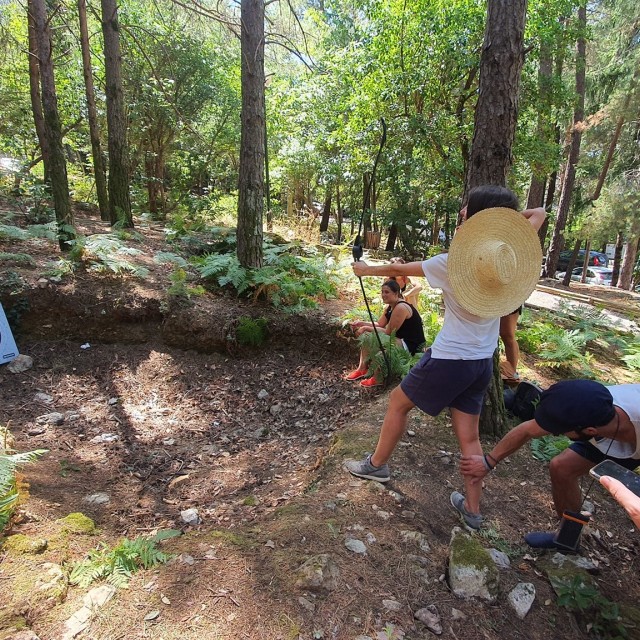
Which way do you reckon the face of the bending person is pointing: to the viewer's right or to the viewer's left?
to the viewer's left

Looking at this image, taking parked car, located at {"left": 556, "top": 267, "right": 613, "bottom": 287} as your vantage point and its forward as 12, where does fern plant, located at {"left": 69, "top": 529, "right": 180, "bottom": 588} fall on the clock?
The fern plant is roughly at 9 o'clock from the parked car.

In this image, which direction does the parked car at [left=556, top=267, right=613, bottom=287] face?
to the viewer's left

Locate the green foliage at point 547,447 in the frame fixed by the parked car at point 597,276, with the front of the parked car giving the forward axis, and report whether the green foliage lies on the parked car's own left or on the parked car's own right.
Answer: on the parked car's own left

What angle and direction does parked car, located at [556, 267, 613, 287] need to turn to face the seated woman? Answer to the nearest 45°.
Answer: approximately 90° to its left
